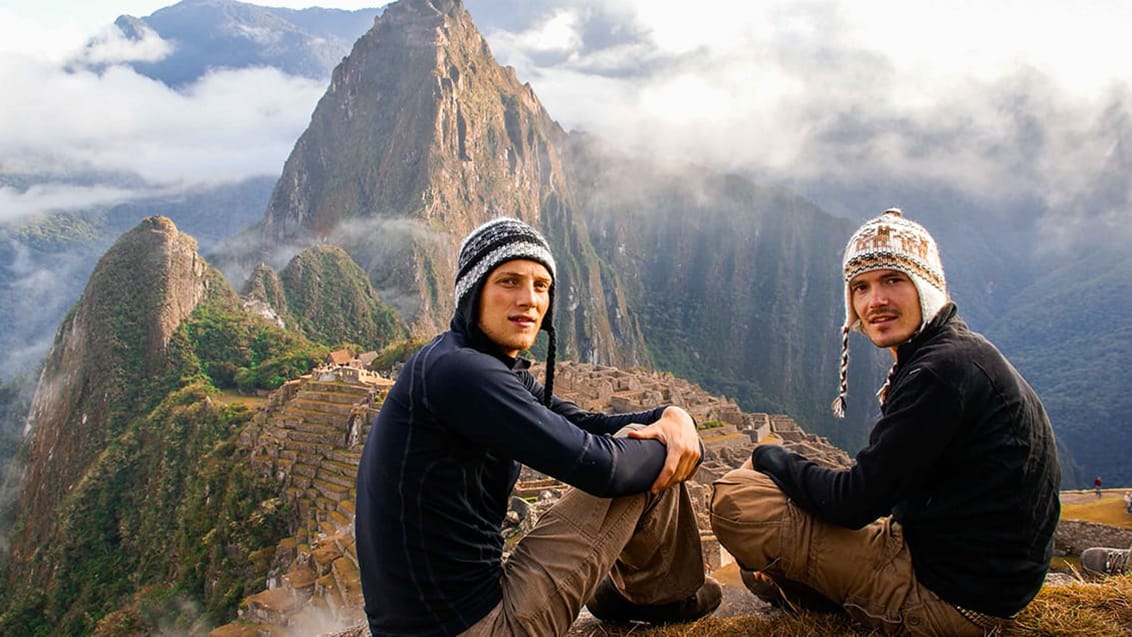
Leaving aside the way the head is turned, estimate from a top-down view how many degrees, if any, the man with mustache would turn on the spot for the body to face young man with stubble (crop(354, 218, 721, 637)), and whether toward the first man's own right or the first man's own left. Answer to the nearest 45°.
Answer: approximately 45° to the first man's own left

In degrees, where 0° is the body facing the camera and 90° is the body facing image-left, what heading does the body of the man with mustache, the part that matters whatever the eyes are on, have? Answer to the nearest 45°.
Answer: approximately 90°

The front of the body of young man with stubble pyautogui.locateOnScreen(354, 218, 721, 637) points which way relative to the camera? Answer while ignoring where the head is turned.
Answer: to the viewer's right

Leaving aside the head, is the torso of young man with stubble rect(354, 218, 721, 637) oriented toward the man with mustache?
yes

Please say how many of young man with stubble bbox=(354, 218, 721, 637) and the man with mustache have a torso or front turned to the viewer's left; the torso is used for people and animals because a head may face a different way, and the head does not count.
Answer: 1

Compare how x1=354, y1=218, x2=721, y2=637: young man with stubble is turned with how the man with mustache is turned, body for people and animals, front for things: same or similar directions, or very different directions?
very different directions
